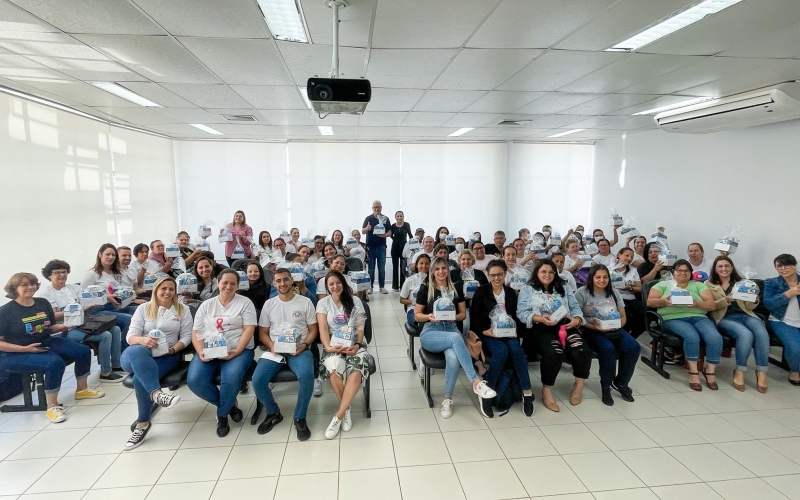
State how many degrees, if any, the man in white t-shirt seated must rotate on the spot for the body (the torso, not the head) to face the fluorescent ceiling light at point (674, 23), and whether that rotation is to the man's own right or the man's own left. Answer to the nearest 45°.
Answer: approximately 45° to the man's own left

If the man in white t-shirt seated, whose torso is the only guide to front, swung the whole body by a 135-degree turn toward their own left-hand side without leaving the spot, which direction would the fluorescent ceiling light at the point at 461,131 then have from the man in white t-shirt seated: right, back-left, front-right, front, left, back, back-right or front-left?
front

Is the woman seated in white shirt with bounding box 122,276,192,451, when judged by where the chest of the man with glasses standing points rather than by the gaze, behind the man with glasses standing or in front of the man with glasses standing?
in front

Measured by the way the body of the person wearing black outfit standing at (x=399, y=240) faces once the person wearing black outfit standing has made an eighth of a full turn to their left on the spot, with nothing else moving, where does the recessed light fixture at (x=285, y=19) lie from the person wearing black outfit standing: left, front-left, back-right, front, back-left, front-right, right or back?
front-right

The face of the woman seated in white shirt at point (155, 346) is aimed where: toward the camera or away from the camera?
toward the camera

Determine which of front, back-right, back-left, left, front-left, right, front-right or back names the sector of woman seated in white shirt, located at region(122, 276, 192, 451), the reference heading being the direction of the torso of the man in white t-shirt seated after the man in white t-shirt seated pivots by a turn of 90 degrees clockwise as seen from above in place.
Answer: front

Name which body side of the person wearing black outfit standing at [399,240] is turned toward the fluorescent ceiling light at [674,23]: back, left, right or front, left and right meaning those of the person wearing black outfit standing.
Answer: front

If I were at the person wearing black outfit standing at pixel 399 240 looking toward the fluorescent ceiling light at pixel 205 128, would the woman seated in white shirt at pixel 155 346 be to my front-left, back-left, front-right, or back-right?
front-left

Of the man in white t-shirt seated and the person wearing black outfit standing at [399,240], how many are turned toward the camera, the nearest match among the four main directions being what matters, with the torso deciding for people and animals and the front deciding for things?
2

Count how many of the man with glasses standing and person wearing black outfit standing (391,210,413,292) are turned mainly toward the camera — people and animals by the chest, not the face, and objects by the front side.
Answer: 2

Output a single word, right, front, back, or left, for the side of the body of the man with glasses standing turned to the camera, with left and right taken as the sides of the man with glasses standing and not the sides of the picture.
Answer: front

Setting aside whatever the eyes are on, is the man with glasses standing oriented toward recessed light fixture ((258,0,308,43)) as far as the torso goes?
yes

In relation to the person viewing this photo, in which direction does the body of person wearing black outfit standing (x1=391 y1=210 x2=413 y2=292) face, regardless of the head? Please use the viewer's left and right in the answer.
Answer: facing the viewer

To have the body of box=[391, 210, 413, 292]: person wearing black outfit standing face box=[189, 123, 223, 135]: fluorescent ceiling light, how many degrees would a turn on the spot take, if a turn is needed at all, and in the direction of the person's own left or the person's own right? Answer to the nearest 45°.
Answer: approximately 90° to the person's own right

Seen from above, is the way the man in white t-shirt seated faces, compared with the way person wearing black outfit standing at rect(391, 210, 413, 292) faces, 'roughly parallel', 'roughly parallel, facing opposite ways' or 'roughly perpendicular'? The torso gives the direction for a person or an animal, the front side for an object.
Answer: roughly parallel
